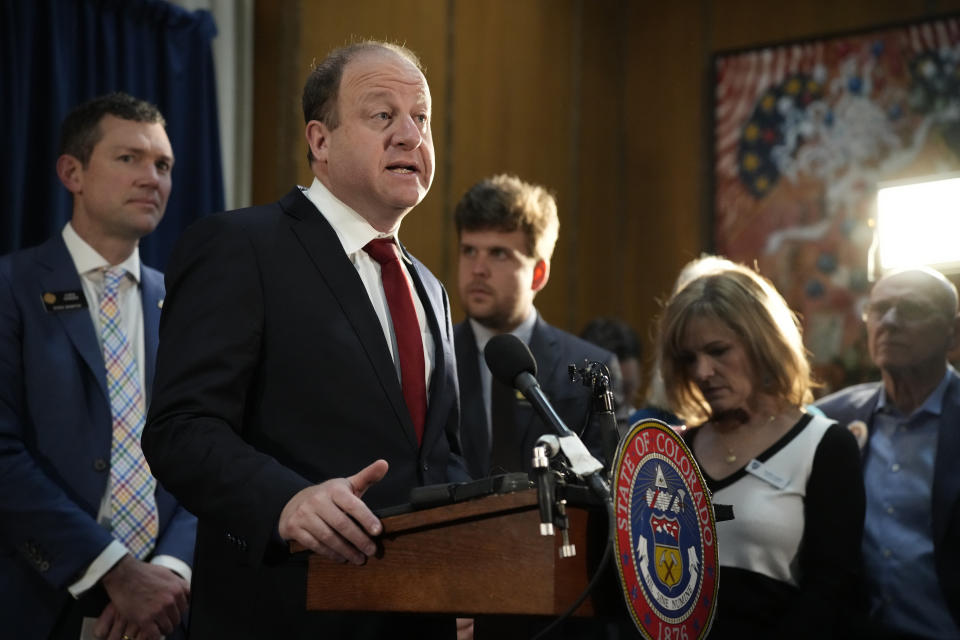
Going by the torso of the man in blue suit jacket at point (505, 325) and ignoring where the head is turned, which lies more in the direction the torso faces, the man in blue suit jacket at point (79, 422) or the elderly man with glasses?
the man in blue suit jacket

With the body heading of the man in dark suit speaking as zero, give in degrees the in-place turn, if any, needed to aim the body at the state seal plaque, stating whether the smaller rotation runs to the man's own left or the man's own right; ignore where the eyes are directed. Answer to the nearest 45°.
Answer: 0° — they already face it

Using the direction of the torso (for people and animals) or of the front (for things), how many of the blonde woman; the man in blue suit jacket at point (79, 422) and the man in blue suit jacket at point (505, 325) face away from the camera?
0

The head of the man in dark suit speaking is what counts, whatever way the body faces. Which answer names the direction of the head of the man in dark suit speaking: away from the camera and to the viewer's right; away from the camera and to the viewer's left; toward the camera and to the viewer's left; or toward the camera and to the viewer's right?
toward the camera and to the viewer's right

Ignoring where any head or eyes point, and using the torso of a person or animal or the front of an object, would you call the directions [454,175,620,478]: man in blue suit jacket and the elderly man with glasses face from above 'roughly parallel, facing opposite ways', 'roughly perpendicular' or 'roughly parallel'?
roughly parallel

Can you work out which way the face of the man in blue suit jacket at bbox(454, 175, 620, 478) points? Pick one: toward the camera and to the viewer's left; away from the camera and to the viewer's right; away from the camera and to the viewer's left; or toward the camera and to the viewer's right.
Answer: toward the camera and to the viewer's left

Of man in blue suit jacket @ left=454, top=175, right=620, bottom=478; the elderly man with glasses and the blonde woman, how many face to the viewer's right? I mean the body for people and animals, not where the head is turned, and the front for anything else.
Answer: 0

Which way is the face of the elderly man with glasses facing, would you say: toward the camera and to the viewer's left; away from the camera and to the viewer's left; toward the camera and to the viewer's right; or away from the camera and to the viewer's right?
toward the camera and to the viewer's left

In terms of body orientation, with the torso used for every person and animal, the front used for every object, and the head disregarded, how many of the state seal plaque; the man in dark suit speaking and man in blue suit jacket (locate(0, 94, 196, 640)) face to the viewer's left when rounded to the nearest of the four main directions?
0

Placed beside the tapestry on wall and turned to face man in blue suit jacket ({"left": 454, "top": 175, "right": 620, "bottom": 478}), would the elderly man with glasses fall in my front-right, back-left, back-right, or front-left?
front-left

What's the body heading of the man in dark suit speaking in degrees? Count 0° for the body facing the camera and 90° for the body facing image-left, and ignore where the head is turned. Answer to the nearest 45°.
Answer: approximately 315°

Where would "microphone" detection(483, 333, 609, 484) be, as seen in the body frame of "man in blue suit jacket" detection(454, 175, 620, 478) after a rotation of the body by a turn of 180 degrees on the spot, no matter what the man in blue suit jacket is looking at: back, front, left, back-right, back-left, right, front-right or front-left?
back-right

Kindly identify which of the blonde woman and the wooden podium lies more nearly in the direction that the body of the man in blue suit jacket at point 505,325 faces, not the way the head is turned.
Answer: the wooden podium

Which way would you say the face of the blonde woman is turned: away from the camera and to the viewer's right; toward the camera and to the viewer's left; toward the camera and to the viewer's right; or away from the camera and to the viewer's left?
toward the camera and to the viewer's left
